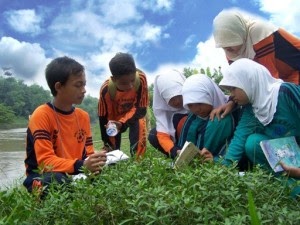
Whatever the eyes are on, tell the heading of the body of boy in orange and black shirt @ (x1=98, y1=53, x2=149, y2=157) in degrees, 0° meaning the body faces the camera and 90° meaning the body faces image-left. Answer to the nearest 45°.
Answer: approximately 0°

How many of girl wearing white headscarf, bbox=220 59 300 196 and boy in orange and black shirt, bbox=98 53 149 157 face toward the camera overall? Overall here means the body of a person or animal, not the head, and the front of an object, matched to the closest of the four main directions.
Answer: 1

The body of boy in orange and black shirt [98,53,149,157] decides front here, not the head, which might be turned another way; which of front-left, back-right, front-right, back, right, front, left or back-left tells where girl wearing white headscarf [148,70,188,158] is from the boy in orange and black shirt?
front-left

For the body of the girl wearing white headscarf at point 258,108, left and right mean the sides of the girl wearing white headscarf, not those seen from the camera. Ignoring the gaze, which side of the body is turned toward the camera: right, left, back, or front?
left

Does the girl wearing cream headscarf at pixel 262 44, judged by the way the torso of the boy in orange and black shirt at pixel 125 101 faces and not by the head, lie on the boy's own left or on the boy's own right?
on the boy's own left

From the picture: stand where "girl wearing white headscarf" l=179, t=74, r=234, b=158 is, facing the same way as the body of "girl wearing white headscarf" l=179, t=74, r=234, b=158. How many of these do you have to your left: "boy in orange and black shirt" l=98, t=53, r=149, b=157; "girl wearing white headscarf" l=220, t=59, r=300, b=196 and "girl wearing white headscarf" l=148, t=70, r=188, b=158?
1

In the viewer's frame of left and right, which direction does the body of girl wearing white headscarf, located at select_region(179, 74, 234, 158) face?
facing the viewer and to the left of the viewer

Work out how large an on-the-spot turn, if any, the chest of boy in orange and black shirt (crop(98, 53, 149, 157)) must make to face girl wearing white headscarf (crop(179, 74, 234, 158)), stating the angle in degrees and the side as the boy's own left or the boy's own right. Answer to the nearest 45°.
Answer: approximately 45° to the boy's own left

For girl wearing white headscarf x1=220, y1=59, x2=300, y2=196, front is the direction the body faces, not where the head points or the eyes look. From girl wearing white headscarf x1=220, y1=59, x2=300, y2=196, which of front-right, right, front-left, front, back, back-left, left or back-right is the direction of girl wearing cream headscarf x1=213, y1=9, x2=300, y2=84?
right

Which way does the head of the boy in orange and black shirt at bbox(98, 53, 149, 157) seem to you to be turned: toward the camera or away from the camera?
toward the camera

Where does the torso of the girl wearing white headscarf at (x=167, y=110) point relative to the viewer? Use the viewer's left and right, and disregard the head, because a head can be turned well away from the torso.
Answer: facing the viewer and to the right of the viewer

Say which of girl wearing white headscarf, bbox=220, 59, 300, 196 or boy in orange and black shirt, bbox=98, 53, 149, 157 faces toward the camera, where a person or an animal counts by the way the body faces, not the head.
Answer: the boy in orange and black shirt
